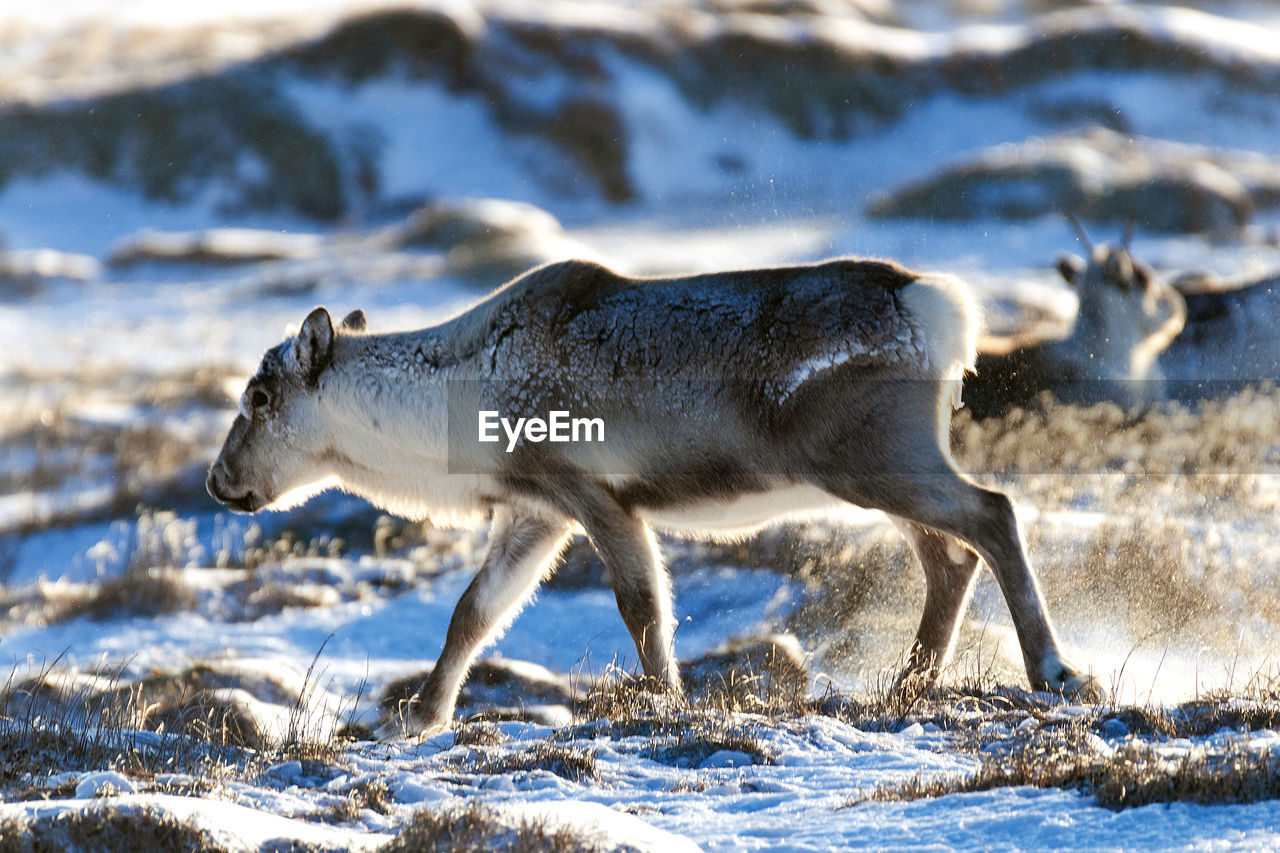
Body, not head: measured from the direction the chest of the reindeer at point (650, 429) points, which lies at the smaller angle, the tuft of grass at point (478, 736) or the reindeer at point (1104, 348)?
the tuft of grass

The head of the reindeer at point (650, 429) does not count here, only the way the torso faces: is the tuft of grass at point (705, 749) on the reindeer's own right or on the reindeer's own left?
on the reindeer's own left

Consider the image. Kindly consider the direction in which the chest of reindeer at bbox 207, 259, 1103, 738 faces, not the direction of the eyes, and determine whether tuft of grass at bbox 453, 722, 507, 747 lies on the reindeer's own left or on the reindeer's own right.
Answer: on the reindeer's own left

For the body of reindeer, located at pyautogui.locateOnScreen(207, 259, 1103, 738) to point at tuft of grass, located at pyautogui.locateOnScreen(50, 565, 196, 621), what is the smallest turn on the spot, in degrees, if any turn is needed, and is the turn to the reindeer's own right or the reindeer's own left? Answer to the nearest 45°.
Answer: approximately 45° to the reindeer's own right

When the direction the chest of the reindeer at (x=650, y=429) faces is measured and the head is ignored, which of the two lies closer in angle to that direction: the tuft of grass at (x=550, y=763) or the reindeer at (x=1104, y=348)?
the tuft of grass

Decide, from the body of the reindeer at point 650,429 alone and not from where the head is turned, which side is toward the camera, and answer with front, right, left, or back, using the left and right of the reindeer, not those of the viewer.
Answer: left

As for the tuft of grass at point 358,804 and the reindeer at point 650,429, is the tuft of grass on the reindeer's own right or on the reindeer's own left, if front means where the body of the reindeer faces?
on the reindeer's own left

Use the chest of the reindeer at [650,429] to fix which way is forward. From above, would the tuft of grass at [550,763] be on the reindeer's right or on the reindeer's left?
on the reindeer's left

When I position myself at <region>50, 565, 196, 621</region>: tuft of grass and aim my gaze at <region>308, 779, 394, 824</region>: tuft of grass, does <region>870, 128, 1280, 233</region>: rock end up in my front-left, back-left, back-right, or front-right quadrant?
back-left

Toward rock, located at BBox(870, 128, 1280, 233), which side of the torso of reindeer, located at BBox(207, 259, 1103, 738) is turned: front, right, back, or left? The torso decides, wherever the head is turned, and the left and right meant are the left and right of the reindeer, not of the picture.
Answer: right
